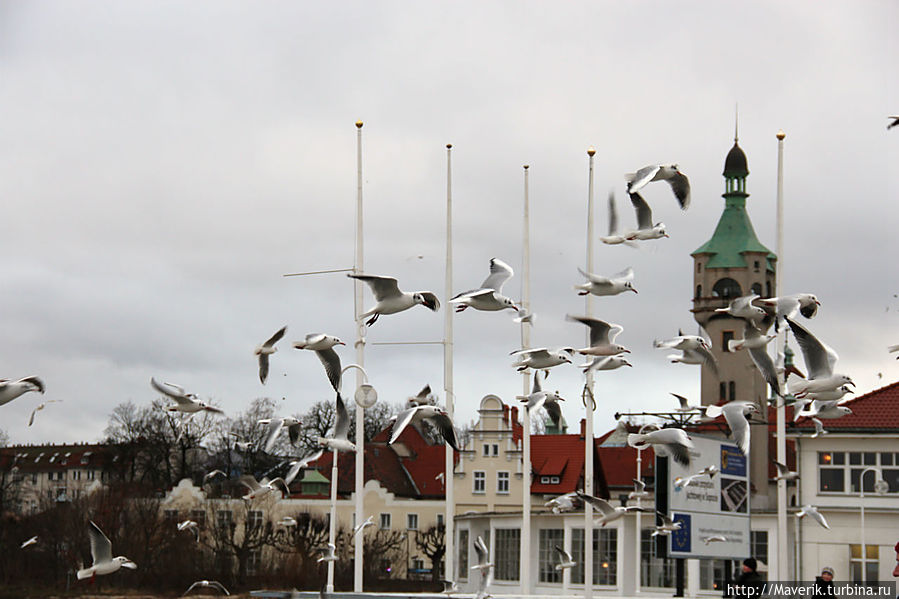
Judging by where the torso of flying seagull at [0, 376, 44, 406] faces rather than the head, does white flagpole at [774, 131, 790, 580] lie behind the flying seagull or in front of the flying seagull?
in front

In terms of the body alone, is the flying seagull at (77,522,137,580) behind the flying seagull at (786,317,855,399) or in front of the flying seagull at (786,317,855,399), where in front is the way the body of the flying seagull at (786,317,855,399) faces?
behind

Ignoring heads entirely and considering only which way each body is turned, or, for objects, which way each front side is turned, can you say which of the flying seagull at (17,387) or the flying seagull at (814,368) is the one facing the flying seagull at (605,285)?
the flying seagull at (17,387)

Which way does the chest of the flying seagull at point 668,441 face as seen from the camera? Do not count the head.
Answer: to the viewer's right

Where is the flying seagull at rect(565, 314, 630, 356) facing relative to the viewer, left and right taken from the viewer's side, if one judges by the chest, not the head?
facing to the right of the viewer

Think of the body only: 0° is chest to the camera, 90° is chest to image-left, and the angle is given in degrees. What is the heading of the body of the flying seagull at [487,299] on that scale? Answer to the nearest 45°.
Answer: approximately 270°
